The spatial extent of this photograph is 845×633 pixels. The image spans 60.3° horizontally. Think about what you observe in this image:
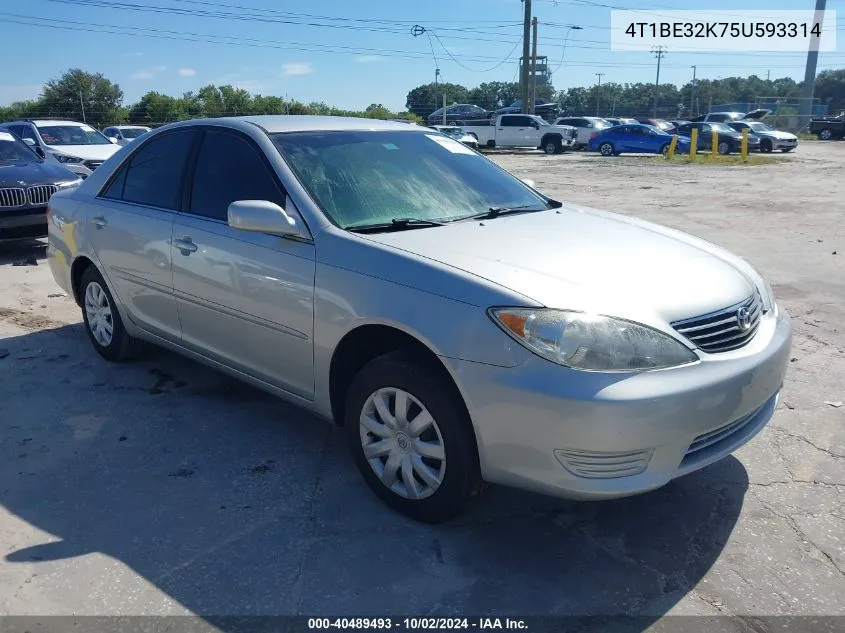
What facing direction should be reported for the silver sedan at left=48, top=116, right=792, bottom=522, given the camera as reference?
facing the viewer and to the right of the viewer

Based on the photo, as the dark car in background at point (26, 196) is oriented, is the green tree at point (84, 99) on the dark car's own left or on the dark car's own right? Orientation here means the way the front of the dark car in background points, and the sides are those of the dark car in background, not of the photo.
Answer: on the dark car's own left

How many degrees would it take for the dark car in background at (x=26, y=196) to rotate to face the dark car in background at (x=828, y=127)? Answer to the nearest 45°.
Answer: approximately 90° to its left

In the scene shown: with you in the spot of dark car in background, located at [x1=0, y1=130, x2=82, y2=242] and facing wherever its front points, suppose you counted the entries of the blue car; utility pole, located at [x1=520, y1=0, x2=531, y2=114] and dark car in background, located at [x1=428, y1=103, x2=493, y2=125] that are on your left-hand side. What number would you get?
3

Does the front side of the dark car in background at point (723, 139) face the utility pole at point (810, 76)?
no

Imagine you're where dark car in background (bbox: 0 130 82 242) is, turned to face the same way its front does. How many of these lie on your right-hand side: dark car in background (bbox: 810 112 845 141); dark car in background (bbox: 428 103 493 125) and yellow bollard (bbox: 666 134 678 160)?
0

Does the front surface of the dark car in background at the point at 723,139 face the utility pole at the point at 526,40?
no

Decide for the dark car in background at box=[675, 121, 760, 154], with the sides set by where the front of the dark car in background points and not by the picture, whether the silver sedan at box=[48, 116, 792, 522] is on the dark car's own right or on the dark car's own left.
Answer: on the dark car's own right

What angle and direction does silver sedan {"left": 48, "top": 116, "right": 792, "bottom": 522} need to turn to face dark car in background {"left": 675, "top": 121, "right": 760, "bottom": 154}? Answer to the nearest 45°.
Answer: approximately 90° to its left

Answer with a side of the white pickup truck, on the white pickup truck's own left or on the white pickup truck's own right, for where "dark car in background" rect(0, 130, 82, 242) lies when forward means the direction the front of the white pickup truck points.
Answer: on the white pickup truck's own right

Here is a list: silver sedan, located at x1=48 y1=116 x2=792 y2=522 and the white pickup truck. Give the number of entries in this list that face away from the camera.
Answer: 0

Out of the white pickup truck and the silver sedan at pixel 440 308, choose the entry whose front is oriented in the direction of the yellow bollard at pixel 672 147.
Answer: the white pickup truck

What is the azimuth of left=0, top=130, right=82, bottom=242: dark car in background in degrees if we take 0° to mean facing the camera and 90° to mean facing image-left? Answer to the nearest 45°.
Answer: approximately 315°

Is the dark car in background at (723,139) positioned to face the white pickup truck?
no

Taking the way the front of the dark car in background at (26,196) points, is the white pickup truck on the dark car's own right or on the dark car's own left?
on the dark car's own left

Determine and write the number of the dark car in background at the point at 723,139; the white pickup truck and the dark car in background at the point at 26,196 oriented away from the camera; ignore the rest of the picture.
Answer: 0

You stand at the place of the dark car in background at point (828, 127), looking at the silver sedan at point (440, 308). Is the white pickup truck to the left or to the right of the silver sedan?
right

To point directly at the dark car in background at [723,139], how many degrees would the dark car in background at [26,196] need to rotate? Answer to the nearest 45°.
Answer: approximately 90° to its left

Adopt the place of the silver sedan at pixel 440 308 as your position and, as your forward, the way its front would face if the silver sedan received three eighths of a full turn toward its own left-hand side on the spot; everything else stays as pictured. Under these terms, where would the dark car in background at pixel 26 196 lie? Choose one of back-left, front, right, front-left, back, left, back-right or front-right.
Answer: front-left

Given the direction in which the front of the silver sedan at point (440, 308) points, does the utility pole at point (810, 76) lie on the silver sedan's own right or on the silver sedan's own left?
on the silver sedan's own left

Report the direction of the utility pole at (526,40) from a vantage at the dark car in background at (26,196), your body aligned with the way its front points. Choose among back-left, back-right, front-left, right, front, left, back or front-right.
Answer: left
